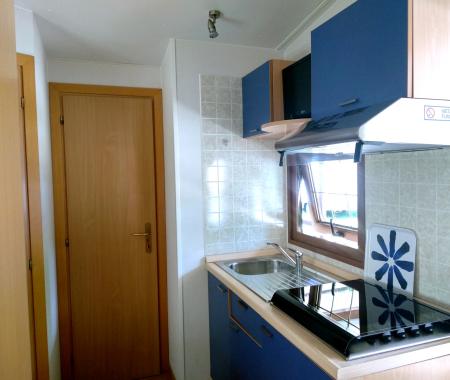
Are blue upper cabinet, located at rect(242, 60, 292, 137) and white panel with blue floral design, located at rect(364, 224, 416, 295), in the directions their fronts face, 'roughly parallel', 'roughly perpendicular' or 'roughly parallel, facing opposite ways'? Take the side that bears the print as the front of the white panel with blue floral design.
roughly parallel

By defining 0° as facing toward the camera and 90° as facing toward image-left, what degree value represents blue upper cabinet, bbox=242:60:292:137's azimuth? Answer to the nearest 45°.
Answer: approximately 45°

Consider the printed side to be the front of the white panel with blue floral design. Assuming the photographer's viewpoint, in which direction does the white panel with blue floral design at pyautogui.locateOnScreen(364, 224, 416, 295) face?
facing the viewer and to the left of the viewer

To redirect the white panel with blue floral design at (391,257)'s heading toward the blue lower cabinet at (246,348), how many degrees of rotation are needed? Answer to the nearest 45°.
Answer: approximately 45° to its right

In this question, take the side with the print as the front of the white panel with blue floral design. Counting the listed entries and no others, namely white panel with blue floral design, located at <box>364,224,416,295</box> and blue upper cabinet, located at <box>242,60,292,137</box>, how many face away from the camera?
0

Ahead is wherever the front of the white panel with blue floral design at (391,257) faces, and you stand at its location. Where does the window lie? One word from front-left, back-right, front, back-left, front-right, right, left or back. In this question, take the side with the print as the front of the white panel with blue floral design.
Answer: right

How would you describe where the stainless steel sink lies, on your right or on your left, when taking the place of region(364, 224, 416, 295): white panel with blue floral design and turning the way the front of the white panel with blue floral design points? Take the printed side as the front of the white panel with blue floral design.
on your right

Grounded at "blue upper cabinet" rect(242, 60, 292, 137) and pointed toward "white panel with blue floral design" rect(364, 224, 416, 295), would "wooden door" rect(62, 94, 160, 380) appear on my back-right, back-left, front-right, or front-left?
back-right
